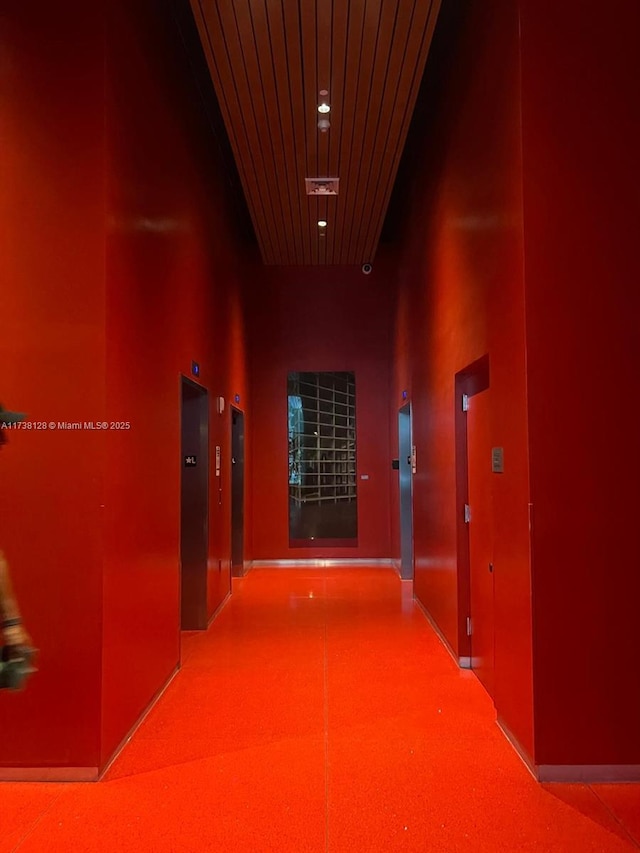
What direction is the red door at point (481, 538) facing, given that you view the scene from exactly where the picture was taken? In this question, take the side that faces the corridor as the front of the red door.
facing to the left of the viewer

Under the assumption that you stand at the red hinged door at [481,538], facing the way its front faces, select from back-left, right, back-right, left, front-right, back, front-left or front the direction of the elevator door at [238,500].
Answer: front-right
